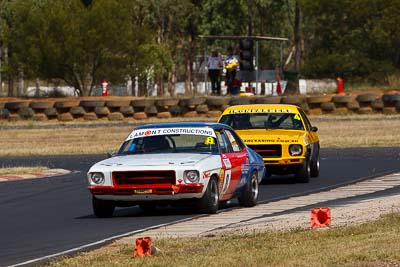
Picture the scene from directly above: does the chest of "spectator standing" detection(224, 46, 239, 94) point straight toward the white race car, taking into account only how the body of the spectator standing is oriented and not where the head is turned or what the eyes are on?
yes

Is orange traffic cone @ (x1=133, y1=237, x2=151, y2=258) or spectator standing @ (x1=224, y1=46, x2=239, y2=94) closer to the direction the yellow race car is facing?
the orange traffic cone

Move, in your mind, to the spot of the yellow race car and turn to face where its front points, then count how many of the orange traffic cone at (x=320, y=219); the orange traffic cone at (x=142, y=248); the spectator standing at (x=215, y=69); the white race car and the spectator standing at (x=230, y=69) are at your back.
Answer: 2

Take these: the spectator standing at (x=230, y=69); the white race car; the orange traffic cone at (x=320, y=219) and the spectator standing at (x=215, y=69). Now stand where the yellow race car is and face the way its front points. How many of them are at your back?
2

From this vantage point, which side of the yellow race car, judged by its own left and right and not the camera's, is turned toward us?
front

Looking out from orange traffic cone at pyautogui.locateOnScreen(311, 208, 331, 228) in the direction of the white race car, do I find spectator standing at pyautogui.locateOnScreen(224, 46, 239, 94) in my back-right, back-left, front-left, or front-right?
front-right

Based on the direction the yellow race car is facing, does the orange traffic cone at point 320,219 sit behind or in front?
in front

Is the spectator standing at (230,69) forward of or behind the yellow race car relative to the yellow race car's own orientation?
behind

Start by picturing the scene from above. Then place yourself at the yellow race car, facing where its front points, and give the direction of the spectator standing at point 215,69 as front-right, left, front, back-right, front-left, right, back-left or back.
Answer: back

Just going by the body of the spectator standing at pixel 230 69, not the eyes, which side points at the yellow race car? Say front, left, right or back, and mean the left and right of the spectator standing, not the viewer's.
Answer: front

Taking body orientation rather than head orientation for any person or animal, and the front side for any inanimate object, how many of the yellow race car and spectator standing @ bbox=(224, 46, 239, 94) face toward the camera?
2

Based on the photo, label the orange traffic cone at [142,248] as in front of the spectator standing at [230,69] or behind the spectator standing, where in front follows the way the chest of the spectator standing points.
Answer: in front

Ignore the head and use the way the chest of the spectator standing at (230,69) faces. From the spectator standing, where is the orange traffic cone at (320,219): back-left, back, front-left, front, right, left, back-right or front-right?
front

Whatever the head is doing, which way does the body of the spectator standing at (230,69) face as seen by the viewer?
toward the camera
